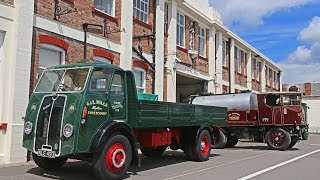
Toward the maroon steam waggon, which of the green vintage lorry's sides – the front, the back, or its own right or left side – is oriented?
back

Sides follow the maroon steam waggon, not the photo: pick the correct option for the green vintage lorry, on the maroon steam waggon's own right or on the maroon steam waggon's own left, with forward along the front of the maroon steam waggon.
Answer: on the maroon steam waggon's own right

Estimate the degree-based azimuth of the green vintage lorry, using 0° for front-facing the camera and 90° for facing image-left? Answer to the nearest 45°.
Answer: approximately 45°

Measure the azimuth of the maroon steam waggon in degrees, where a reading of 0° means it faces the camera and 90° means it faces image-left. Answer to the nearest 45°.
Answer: approximately 315°
